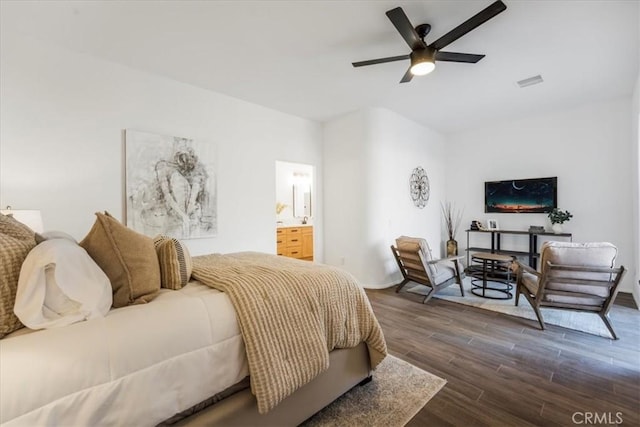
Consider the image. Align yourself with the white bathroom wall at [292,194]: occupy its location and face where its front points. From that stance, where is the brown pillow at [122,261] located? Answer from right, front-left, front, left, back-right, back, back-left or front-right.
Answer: front-right

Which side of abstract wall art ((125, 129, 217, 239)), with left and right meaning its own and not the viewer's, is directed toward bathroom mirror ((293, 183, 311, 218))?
left

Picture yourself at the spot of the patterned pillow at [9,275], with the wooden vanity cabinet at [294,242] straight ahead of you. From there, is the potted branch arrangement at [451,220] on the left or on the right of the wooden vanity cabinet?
right

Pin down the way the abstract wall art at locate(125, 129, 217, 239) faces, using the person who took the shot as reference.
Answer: facing the viewer and to the right of the viewer

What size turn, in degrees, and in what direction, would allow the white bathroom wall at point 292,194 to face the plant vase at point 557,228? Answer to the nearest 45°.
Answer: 0° — it already faces it

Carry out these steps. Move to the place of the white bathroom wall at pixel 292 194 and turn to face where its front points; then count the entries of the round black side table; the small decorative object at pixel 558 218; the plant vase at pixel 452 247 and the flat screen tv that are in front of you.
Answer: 4
